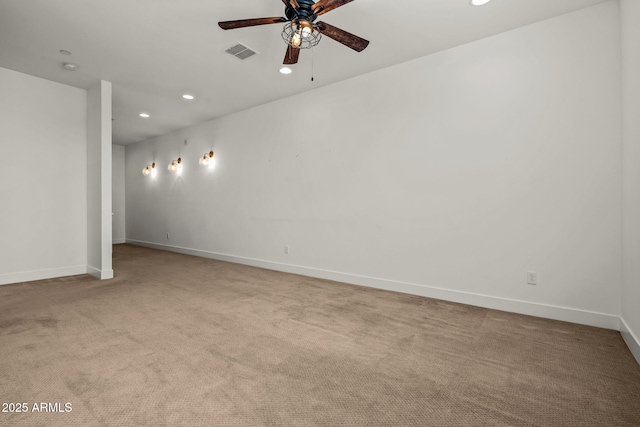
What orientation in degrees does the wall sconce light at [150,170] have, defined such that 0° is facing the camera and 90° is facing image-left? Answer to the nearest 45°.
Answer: approximately 45°

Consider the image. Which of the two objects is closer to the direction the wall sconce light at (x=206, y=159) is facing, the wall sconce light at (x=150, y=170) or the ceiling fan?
the ceiling fan

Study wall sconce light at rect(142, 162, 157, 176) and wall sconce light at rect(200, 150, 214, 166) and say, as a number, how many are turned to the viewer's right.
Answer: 0

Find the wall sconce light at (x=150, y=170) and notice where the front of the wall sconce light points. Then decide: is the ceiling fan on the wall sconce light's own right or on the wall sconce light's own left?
on the wall sconce light's own left

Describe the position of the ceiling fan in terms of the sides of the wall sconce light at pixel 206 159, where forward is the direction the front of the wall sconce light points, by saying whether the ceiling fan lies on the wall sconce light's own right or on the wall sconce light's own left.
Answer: on the wall sconce light's own left

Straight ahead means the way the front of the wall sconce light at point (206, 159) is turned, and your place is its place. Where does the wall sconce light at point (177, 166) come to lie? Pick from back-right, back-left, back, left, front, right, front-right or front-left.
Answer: right

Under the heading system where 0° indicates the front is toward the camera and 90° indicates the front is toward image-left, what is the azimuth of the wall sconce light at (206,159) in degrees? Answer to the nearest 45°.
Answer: approximately 45°

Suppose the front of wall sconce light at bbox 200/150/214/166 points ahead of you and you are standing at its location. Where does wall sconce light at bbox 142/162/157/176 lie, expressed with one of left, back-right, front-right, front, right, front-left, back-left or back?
right
